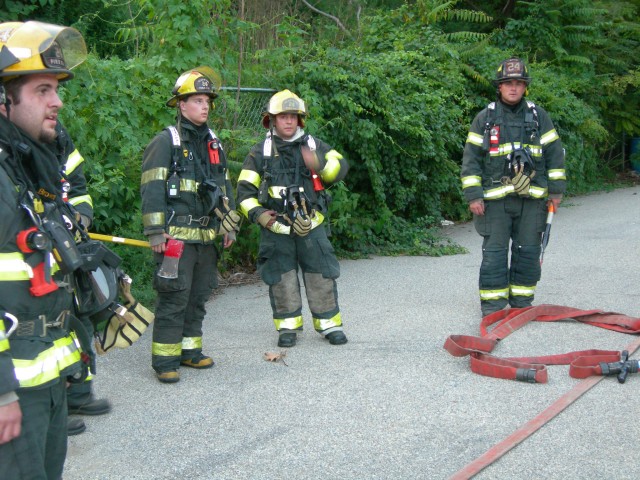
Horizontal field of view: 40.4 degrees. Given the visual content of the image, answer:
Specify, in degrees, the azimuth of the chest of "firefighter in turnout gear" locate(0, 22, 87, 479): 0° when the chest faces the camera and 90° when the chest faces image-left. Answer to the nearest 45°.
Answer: approximately 315°

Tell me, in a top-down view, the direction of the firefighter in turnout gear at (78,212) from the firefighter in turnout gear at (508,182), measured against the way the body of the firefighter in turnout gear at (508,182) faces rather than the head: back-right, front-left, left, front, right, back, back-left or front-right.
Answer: front-right

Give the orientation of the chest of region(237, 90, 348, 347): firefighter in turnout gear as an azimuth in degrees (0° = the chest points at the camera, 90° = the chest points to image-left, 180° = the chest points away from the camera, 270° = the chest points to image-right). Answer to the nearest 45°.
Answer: approximately 0°

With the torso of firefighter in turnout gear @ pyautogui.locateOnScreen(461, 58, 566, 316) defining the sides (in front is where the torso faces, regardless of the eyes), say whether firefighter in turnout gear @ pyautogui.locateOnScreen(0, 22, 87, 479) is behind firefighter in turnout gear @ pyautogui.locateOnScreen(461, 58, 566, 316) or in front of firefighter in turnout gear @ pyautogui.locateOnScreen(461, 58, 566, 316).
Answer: in front

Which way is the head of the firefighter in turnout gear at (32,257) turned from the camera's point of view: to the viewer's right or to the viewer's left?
to the viewer's right

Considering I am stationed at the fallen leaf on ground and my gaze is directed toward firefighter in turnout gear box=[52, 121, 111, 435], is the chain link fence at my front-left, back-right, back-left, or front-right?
back-right

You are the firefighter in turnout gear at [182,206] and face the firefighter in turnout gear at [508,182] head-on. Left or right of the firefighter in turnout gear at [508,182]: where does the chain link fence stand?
left

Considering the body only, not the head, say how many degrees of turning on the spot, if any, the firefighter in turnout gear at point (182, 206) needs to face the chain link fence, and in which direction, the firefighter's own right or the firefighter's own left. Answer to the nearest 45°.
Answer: approximately 135° to the firefighter's own left

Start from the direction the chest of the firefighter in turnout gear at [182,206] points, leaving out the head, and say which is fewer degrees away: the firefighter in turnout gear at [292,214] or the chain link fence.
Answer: the firefighter in turnout gear

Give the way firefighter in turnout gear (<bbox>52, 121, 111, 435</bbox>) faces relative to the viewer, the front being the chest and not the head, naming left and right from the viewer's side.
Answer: facing to the right of the viewer
